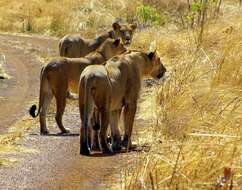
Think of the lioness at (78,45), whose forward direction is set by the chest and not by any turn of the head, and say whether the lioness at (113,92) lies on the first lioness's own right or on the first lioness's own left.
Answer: on the first lioness's own right

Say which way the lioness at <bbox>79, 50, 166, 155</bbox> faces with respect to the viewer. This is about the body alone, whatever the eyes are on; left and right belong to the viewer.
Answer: facing away from the viewer and to the right of the viewer

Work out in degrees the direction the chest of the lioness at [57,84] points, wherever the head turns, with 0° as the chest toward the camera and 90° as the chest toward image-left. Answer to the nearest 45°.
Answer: approximately 270°

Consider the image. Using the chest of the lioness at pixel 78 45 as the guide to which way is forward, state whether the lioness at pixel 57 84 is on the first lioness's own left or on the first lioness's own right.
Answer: on the first lioness's own right

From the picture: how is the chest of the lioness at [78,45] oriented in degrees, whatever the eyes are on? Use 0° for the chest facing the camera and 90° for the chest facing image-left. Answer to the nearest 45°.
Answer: approximately 270°

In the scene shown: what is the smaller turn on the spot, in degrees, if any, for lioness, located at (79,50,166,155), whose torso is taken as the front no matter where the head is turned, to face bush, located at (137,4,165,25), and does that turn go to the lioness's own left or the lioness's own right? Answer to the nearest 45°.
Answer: approximately 45° to the lioness's own left

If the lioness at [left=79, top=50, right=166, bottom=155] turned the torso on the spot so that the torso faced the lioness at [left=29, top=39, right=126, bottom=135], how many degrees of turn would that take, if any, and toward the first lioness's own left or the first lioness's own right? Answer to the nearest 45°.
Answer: approximately 90° to the first lioness's own left

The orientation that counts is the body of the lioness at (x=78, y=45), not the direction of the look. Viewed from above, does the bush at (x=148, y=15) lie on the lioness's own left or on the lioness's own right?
on the lioness's own left

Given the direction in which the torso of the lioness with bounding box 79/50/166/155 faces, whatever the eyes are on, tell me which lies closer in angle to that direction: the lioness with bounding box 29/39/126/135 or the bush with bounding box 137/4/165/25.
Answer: the bush

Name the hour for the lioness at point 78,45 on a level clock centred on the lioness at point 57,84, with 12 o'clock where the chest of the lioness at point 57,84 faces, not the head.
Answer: the lioness at point 78,45 is roughly at 11 o'clock from the lioness at point 57,84.
